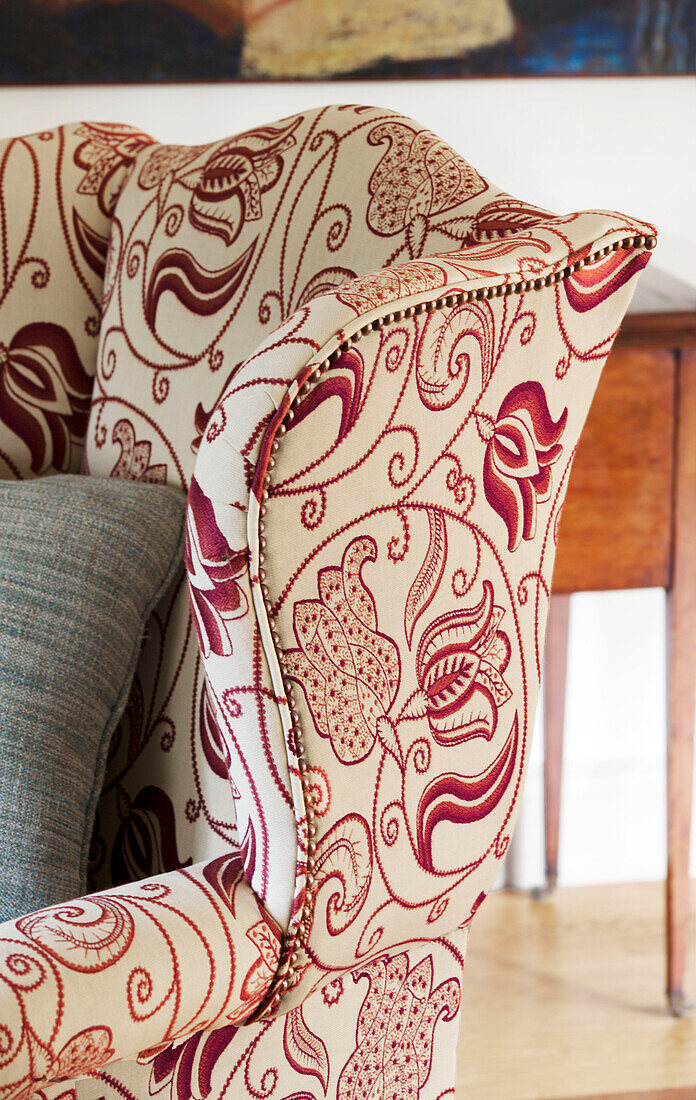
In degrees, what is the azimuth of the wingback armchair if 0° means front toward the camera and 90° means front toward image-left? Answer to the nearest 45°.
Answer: approximately 45°
